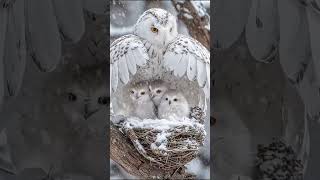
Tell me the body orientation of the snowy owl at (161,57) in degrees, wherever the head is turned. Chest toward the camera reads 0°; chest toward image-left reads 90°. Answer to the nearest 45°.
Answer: approximately 0°
